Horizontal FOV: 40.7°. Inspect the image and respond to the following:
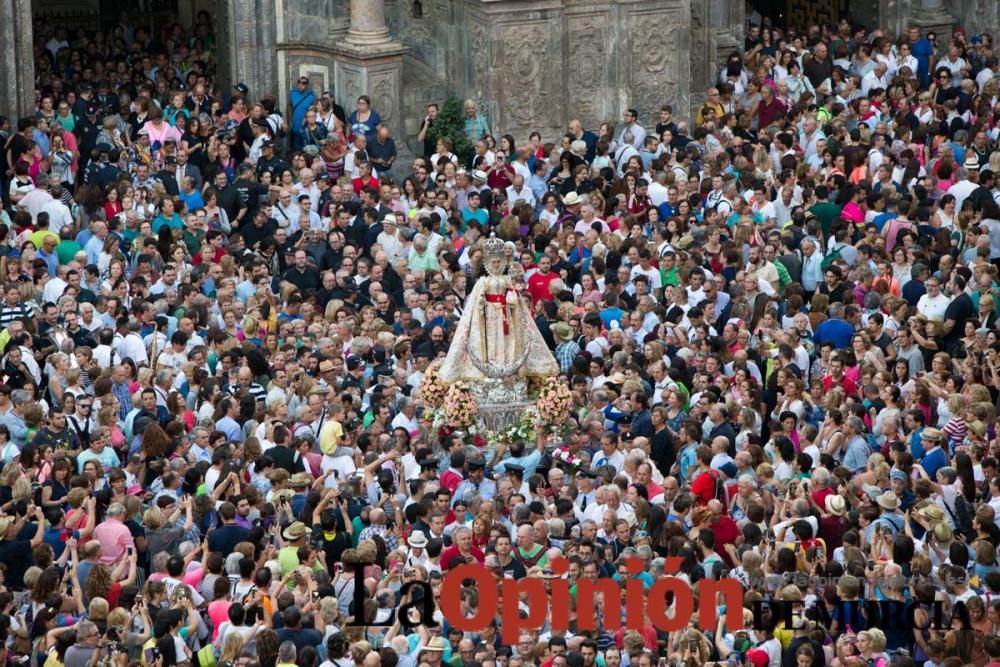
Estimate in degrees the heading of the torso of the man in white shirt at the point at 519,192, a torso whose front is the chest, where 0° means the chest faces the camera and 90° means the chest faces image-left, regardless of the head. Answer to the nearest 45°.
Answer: approximately 0°

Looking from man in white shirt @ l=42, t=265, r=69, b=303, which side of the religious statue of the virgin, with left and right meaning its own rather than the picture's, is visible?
right

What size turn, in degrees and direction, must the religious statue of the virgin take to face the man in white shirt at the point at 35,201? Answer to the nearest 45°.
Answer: approximately 135° to its right

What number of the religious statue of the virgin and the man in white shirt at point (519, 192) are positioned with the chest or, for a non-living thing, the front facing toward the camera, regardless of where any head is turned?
2

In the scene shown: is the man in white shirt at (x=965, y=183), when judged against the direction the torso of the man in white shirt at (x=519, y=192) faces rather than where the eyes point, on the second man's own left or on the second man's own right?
on the second man's own left

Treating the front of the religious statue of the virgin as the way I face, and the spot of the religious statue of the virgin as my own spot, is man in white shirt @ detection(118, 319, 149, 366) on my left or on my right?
on my right

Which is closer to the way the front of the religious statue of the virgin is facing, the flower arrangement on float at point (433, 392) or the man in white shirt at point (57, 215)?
the flower arrangement on float

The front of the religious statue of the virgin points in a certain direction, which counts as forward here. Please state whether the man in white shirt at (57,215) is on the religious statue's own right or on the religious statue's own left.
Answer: on the religious statue's own right
